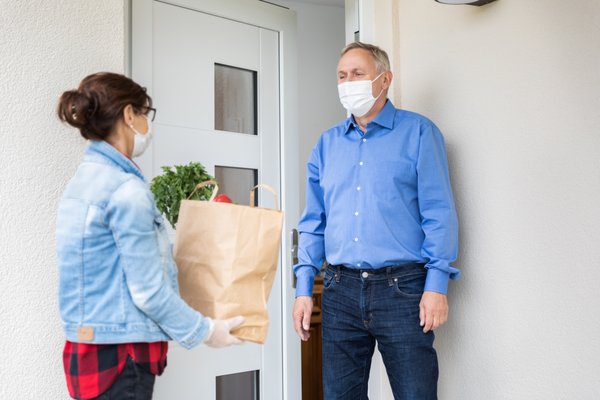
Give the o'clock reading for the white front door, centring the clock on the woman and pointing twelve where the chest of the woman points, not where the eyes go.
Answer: The white front door is roughly at 11 o'clock from the woman.

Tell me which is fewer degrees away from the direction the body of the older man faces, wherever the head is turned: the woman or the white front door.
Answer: the woman

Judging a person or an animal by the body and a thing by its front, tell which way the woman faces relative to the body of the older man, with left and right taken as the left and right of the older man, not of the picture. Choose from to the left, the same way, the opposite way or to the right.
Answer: the opposite way

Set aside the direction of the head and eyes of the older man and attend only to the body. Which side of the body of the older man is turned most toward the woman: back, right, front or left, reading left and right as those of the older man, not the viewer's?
front

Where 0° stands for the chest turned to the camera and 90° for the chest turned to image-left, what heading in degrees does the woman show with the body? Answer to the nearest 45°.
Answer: approximately 225°

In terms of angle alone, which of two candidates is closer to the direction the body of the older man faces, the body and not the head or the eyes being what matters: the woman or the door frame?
the woman

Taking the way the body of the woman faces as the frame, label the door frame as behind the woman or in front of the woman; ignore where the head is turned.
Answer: in front

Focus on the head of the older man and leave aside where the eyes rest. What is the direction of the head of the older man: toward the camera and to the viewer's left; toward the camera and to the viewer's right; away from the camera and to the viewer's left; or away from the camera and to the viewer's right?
toward the camera and to the viewer's left

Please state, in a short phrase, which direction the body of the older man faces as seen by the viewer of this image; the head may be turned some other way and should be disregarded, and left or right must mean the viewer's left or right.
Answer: facing the viewer and to the left of the viewer

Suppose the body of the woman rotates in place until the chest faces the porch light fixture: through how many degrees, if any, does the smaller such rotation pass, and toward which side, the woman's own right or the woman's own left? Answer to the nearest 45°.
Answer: approximately 45° to the woman's own right
